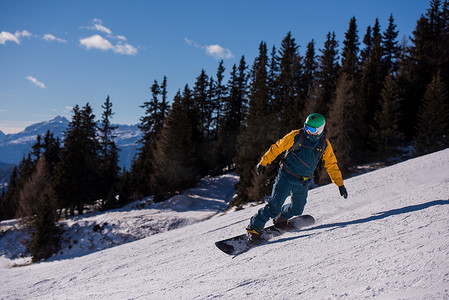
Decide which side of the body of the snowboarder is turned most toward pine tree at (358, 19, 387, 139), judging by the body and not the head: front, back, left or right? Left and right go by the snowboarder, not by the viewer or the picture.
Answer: back

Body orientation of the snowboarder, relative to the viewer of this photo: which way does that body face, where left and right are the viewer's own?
facing the viewer

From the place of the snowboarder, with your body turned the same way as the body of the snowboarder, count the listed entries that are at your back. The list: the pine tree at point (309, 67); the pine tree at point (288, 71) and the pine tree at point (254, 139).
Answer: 3

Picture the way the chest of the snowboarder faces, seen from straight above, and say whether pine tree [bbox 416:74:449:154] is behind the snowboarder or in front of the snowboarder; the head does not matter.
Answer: behind

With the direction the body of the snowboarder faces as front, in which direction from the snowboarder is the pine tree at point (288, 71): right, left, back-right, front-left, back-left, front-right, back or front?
back

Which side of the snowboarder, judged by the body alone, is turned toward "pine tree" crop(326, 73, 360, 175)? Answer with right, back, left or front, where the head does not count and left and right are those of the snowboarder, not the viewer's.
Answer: back

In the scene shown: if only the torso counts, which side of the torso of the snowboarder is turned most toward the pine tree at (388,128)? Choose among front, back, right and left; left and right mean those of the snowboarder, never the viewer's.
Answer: back
